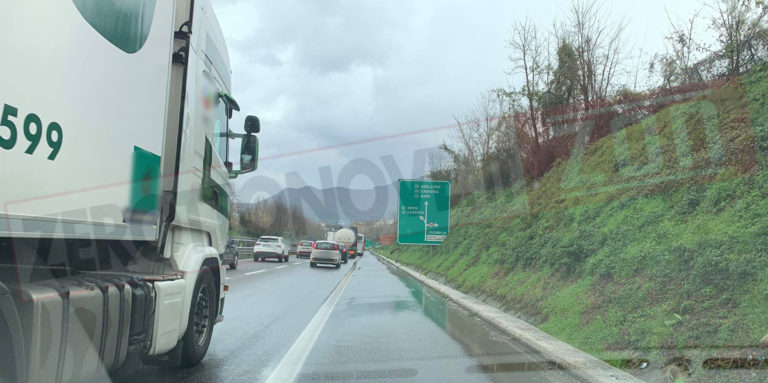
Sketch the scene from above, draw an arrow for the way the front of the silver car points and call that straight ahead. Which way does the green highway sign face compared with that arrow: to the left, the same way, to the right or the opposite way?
the opposite way

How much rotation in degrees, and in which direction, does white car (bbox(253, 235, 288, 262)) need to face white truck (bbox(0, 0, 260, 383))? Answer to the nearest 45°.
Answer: approximately 180°

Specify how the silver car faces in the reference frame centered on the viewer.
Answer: facing away from the viewer

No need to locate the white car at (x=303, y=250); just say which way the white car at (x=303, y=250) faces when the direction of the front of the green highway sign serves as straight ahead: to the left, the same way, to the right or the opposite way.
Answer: the opposite way

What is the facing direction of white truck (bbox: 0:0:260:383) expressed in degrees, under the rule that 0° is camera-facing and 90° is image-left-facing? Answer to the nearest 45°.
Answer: approximately 225°

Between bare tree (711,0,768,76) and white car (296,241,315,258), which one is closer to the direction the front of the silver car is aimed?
the white car

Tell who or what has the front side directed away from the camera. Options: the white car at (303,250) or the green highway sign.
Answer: the white car

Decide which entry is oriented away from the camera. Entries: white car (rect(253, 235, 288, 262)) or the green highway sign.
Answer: the white car

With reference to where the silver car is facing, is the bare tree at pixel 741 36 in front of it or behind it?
behind

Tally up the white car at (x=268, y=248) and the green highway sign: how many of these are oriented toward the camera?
1

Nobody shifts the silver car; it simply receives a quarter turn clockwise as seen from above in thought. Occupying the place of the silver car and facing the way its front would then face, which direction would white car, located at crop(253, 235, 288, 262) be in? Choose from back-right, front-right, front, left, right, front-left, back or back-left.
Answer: back-left

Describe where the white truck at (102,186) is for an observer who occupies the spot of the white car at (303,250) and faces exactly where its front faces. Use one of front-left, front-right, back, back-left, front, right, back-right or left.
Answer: back

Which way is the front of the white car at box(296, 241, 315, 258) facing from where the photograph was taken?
facing away from the viewer

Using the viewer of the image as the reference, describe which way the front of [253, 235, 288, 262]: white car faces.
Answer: facing away from the viewer
